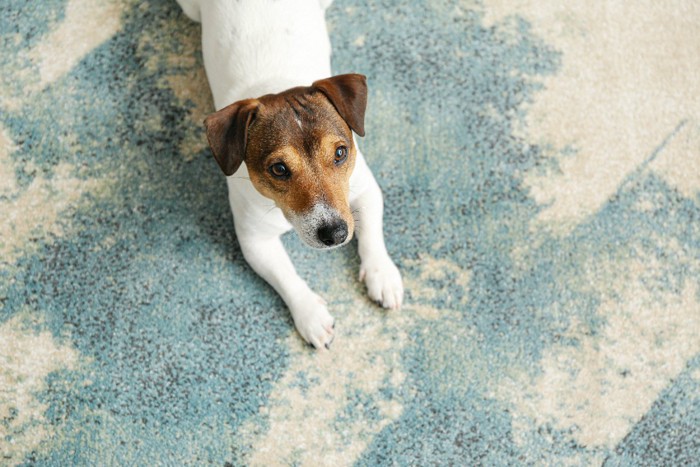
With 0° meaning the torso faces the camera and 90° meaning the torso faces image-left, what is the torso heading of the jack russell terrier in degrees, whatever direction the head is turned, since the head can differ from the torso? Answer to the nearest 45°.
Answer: approximately 0°
